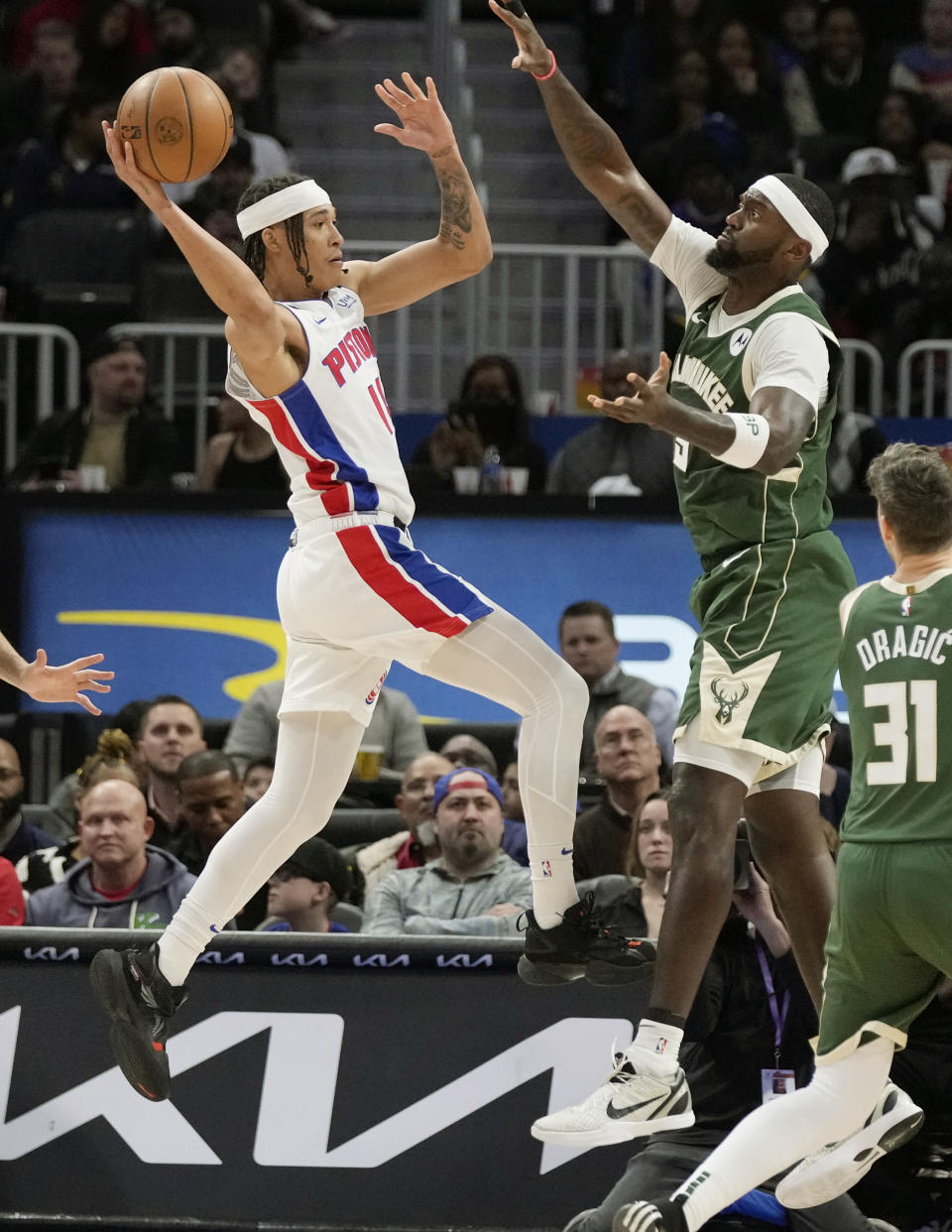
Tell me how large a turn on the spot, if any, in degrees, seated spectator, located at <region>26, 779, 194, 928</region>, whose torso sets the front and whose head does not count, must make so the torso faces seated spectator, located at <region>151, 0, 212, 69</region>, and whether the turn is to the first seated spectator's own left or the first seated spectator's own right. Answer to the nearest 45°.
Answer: approximately 180°

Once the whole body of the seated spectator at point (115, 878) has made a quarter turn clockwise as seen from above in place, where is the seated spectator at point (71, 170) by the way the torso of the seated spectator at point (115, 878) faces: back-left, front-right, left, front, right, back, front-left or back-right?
right

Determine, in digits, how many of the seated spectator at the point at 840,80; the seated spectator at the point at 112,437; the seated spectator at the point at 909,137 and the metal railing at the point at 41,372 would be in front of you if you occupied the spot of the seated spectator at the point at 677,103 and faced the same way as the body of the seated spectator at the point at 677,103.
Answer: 2

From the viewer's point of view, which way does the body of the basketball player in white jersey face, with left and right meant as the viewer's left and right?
facing to the right of the viewer

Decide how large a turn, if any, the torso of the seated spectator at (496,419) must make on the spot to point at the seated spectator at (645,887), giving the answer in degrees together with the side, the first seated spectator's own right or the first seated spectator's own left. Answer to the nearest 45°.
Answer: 0° — they already face them

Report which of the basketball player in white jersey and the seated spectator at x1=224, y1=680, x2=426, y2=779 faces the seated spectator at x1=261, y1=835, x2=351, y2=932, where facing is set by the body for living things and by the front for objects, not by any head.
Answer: the seated spectator at x1=224, y1=680, x2=426, y2=779

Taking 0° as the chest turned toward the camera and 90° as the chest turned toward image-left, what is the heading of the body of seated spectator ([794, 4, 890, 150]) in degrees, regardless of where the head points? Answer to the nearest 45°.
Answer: approximately 0°

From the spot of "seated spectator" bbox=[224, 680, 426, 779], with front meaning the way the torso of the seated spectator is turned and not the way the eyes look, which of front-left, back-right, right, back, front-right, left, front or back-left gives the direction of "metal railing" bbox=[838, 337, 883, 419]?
back-left

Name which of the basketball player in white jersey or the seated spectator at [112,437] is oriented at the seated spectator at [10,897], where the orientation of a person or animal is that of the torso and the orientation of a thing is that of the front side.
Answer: the seated spectator at [112,437]

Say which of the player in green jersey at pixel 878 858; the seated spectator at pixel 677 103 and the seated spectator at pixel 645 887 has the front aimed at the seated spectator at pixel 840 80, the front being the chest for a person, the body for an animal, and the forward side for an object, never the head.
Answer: the player in green jersey

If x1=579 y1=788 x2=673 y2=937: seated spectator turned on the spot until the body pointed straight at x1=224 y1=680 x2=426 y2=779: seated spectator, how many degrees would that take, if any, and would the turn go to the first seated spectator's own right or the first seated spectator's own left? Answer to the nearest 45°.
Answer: approximately 135° to the first seated spectator's own right
